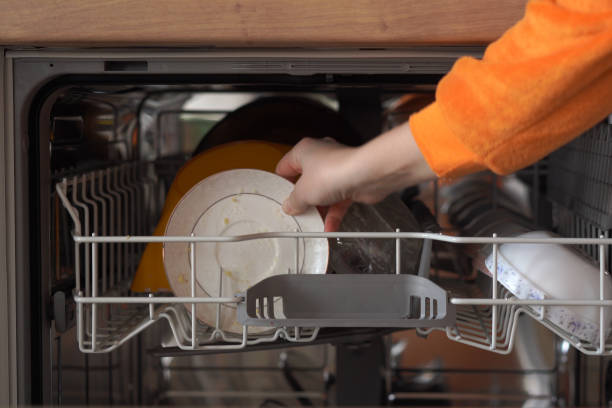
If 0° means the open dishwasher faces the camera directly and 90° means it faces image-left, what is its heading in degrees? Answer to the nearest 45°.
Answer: approximately 0°
